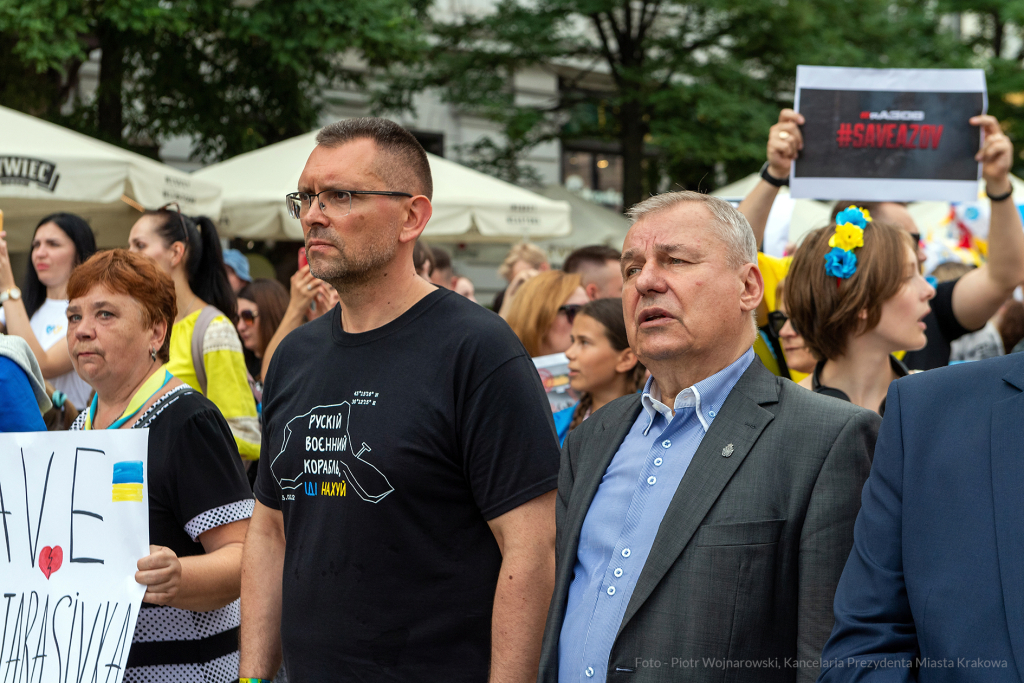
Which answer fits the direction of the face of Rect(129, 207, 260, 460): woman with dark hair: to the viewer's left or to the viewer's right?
to the viewer's left

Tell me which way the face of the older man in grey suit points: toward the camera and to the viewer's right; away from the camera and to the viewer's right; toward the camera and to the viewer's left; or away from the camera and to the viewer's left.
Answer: toward the camera and to the viewer's left

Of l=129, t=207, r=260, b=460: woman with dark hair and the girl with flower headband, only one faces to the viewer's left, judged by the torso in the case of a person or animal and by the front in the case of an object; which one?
the woman with dark hair

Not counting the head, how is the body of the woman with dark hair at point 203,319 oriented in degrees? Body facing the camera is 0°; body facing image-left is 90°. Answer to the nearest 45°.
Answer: approximately 90°

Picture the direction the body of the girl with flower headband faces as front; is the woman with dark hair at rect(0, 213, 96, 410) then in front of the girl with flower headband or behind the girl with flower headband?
behind

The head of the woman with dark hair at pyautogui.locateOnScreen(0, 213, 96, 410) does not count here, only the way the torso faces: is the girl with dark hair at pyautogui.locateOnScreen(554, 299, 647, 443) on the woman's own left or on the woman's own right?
on the woman's own left

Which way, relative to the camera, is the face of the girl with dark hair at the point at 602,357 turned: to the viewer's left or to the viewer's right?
to the viewer's left

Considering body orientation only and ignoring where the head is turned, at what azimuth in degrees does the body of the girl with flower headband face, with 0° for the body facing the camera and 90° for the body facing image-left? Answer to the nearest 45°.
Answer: approximately 270°

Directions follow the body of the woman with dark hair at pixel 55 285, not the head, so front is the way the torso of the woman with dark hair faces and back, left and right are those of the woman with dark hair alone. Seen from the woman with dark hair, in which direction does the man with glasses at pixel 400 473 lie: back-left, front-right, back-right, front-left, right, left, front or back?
front-left

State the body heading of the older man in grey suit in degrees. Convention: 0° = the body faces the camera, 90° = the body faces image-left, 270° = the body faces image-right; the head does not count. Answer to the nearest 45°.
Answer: approximately 45°

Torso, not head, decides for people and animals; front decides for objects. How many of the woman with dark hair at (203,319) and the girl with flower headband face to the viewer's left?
1

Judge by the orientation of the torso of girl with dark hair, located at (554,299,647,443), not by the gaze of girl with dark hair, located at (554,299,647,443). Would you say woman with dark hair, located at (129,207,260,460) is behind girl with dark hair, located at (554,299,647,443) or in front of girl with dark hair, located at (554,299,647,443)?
in front
